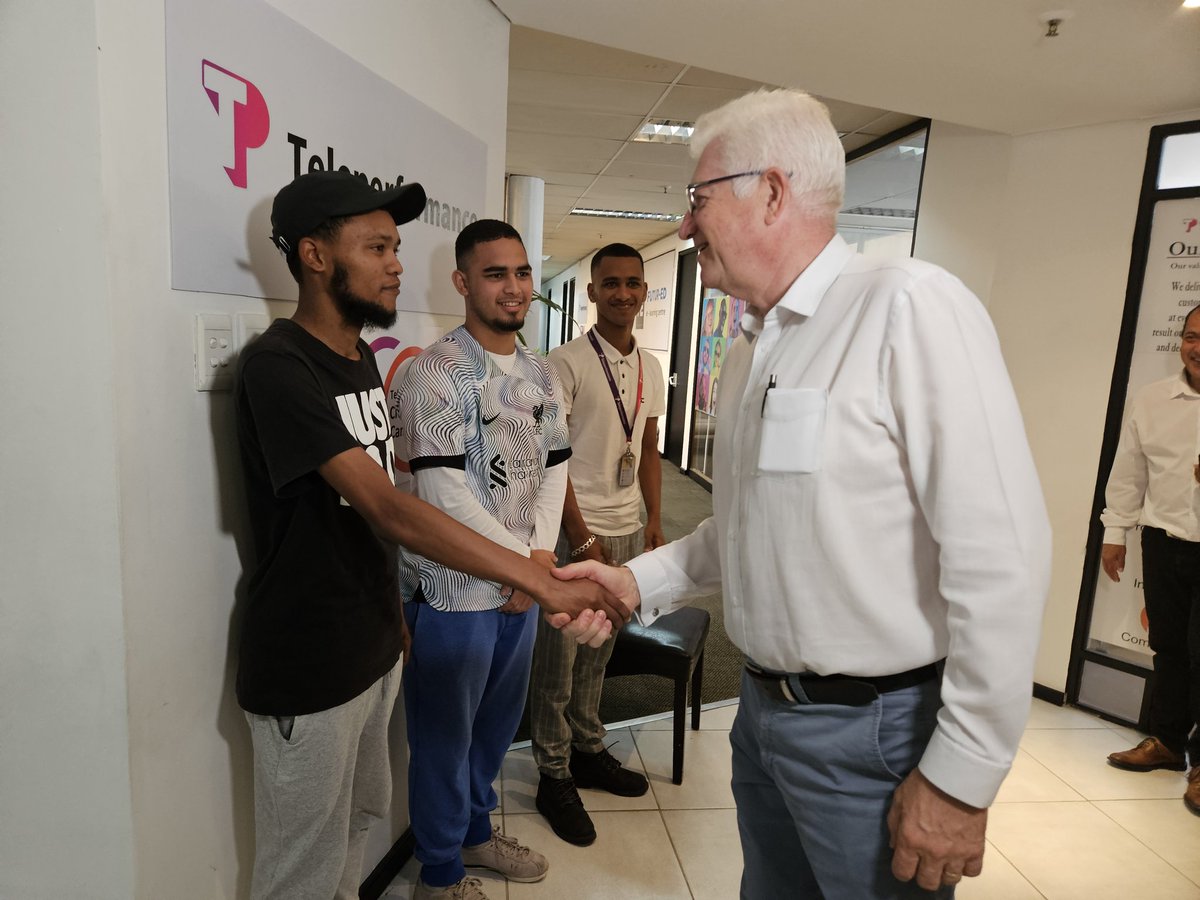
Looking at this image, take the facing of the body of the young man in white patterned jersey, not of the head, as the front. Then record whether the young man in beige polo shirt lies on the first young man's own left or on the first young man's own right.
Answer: on the first young man's own left

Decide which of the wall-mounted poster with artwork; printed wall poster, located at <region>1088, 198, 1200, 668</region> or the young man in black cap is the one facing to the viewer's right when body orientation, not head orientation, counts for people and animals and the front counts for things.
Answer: the young man in black cap

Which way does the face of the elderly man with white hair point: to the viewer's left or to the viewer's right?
to the viewer's left

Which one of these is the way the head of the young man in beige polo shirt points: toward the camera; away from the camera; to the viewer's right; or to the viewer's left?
toward the camera

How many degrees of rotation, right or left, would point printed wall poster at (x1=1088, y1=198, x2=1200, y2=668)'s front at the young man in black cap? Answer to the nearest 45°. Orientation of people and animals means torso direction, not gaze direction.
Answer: approximately 45° to its left

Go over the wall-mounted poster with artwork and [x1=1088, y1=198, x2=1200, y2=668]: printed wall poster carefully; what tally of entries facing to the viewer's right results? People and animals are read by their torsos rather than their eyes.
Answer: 0

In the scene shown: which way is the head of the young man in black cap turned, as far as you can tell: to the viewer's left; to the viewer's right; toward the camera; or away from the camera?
to the viewer's right

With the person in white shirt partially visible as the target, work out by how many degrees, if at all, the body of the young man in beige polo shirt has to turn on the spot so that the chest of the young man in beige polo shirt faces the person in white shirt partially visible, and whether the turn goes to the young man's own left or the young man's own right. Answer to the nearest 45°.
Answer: approximately 45° to the young man's own left

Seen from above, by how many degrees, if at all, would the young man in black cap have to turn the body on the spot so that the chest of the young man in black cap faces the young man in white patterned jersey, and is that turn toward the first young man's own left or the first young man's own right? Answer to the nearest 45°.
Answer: approximately 45° to the first young man's own left

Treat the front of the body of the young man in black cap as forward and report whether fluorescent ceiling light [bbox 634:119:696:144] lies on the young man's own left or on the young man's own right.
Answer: on the young man's own left

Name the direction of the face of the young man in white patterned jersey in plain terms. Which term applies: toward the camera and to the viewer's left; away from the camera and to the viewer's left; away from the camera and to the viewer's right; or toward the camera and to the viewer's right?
toward the camera and to the viewer's right

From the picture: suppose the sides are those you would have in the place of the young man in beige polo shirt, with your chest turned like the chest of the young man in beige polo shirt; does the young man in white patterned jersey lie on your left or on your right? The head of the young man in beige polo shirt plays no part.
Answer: on your right

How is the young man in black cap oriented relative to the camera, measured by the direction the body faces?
to the viewer's right

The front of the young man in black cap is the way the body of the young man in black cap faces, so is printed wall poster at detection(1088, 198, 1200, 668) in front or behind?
in front

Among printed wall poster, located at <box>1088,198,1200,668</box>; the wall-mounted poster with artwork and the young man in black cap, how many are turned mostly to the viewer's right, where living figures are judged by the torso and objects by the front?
1

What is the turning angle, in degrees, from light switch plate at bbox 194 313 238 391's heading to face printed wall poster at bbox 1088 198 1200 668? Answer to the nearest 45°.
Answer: approximately 45° to its left

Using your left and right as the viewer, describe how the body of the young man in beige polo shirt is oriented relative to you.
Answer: facing the viewer and to the right of the viewer
